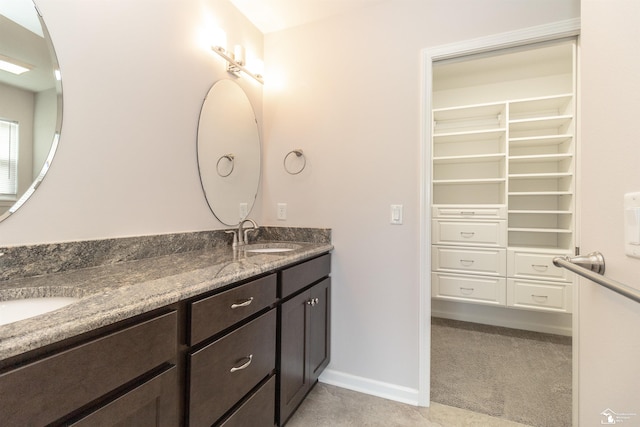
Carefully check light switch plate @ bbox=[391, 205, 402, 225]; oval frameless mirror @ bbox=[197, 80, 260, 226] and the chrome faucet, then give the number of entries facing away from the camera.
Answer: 0

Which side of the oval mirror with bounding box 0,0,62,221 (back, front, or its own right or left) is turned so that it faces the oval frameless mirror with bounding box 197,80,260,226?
left

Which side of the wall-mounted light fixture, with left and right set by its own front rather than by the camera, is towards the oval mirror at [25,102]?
right

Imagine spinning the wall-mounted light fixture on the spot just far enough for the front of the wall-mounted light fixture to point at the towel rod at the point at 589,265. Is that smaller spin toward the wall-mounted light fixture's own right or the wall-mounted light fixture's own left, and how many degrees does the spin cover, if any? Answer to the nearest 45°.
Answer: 0° — it already faces it

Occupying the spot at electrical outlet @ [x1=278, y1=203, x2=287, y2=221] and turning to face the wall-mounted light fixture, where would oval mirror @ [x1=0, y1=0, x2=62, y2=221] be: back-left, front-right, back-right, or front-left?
front-left

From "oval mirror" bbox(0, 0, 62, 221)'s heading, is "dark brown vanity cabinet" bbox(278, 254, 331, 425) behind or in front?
in front

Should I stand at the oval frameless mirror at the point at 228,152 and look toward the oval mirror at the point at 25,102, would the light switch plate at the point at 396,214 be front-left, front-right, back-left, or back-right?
back-left

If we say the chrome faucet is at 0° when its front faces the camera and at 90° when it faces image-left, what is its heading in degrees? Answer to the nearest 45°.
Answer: approximately 315°

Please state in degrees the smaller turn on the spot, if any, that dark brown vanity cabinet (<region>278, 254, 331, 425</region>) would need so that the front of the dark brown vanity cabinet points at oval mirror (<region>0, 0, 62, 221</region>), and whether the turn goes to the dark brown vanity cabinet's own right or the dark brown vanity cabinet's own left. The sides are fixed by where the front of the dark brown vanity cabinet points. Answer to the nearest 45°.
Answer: approximately 90° to the dark brown vanity cabinet's own right

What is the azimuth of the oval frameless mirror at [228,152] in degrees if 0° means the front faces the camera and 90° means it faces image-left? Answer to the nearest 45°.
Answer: approximately 315°

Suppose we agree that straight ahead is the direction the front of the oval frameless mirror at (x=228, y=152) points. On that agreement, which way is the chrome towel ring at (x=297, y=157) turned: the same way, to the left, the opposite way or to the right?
to the right

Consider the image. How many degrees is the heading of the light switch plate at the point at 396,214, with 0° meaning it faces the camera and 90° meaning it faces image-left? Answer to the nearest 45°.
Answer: approximately 0°

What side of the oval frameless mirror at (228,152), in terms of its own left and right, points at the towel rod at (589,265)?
front
